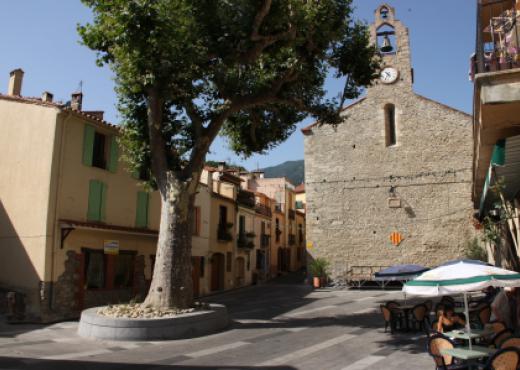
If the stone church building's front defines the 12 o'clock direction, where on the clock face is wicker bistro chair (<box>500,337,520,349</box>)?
The wicker bistro chair is roughly at 12 o'clock from the stone church building.

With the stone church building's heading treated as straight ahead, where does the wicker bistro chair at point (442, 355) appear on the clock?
The wicker bistro chair is roughly at 12 o'clock from the stone church building.

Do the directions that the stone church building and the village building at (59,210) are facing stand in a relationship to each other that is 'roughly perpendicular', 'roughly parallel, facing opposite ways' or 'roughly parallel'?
roughly perpendicular

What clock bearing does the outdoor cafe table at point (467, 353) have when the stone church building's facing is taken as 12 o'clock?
The outdoor cafe table is roughly at 12 o'clock from the stone church building.

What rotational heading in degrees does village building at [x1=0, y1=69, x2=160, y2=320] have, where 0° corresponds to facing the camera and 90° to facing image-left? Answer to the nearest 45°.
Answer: approximately 315°

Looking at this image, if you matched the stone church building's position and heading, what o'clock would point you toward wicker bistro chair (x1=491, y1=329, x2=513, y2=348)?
The wicker bistro chair is roughly at 12 o'clock from the stone church building.

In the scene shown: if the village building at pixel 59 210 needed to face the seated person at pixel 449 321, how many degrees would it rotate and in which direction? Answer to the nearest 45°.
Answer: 0° — it already faces them

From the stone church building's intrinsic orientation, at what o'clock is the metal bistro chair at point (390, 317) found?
The metal bistro chair is roughly at 12 o'clock from the stone church building.

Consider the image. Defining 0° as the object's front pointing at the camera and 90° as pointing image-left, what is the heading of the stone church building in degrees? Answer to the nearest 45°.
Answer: approximately 0°

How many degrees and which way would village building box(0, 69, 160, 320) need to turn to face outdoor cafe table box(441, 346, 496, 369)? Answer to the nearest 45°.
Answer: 0° — it already faces it
